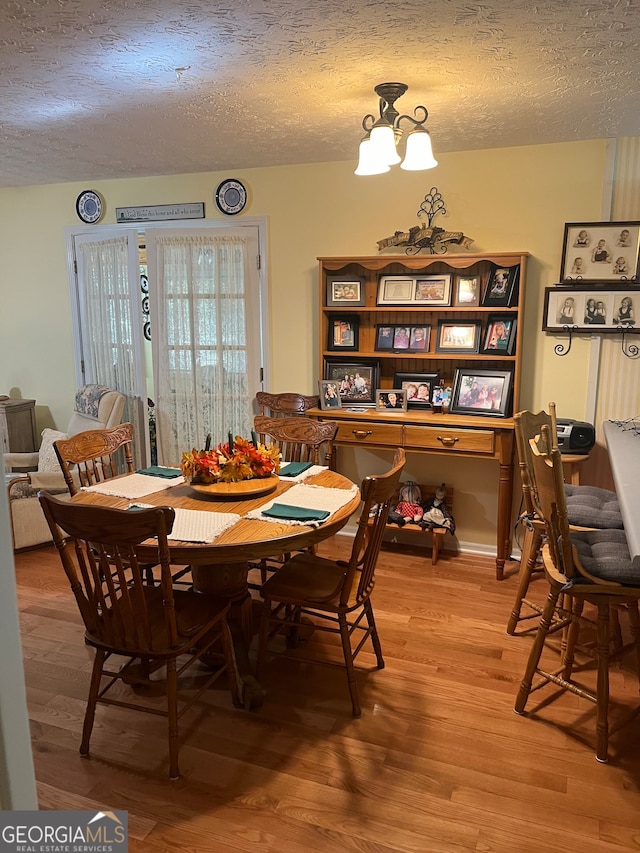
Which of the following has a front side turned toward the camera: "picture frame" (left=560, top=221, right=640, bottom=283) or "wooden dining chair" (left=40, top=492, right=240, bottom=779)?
the picture frame

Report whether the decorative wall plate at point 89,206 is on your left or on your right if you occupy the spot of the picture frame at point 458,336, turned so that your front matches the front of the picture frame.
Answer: on your right

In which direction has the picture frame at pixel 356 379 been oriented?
toward the camera

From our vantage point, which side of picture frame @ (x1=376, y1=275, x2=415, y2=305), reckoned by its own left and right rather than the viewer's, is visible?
front

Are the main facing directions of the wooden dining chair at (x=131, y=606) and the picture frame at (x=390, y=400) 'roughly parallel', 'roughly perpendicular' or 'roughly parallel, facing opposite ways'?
roughly parallel, facing opposite ways

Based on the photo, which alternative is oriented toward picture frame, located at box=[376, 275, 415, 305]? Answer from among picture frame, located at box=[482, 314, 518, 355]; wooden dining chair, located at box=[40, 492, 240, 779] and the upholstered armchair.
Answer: the wooden dining chair

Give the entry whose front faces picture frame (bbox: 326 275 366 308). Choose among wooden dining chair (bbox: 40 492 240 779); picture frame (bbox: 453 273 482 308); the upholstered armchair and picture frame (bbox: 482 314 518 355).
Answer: the wooden dining chair

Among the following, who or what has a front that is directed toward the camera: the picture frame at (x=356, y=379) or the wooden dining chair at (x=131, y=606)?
the picture frame

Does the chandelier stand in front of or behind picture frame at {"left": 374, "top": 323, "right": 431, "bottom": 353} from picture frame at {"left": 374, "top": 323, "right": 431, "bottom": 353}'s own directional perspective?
in front

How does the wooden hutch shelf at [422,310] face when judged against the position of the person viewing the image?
facing the viewer

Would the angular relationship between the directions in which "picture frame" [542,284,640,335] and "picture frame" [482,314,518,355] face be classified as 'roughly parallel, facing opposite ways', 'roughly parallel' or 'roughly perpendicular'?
roughly parallel

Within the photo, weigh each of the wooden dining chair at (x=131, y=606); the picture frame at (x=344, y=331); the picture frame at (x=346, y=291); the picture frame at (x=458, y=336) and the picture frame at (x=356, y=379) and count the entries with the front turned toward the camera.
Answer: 4

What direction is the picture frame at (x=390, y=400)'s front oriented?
toward the camera

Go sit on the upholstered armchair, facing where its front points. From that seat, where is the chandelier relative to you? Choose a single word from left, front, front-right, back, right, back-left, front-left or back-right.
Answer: left

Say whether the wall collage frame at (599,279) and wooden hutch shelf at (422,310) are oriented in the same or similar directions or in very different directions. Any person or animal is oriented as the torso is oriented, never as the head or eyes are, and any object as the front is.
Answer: same or similar directions

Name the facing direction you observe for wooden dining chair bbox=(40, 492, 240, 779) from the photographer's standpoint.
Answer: facing away from the viewer and to the right of the viewer
